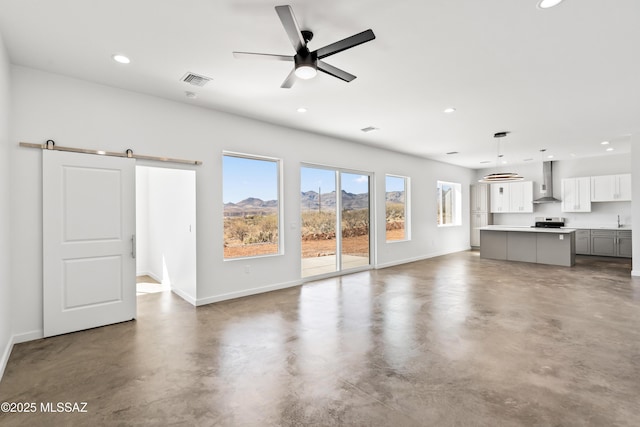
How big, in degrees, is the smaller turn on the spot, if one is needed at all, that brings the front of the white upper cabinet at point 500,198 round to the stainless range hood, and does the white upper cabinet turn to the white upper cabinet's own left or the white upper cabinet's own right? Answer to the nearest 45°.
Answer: approximately 90° to the white upper cabinet's own left

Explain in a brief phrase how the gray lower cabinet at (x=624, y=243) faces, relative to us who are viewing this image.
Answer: facing the viewer

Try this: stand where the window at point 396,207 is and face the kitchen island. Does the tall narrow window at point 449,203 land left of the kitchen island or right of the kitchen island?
left

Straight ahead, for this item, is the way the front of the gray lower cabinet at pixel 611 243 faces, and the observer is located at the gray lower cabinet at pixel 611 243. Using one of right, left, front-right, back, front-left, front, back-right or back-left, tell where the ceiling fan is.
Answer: front

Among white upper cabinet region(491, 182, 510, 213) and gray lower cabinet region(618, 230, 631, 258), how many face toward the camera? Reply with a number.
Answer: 2

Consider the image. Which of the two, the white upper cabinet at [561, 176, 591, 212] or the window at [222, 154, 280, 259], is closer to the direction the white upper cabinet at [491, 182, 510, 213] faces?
the window

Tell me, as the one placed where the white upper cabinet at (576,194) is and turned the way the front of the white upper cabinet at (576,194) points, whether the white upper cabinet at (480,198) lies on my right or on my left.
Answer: on my right

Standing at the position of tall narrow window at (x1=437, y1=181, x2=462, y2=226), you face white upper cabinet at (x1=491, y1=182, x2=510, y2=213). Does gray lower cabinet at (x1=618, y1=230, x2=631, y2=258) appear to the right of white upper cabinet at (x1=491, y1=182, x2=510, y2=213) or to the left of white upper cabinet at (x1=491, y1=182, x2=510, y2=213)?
right

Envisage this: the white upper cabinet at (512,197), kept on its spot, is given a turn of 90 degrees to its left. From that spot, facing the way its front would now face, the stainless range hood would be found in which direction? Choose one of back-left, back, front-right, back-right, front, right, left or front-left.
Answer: front

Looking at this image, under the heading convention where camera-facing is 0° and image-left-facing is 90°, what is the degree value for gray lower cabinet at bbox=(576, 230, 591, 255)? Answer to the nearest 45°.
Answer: approximately 0°
